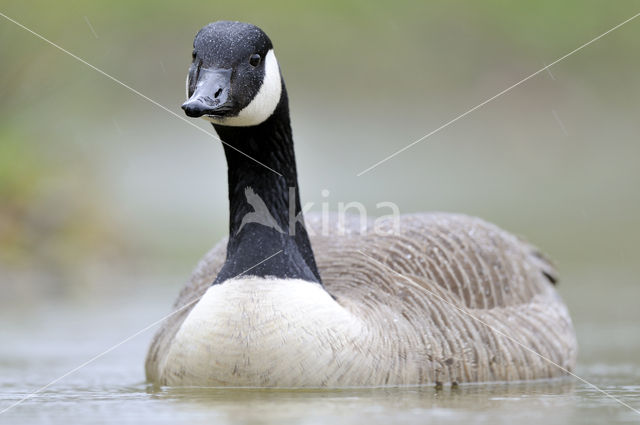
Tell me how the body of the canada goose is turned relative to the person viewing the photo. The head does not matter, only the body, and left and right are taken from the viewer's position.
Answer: facing the viewer and to the left of the viewer
